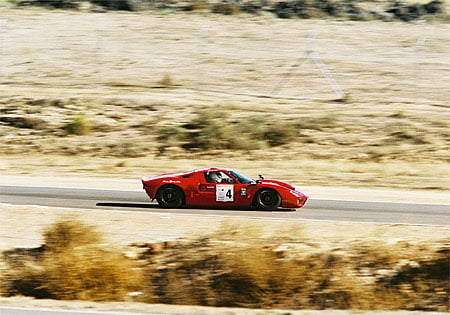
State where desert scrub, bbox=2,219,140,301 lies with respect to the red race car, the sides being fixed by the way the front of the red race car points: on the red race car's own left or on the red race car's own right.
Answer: on the red race car's own right

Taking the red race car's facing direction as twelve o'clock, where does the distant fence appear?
The distant fence is roughly at 9 o'clock from the red race car.

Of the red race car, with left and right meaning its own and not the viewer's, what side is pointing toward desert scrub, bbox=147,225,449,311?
right

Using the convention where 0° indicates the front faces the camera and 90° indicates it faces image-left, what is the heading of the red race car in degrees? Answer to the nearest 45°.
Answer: approximately 270°

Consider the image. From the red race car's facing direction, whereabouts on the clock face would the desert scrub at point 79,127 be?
The desert scrub is roughly at 8 o'clock from the red race car.

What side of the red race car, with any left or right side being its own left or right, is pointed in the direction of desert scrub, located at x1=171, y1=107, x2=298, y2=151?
left

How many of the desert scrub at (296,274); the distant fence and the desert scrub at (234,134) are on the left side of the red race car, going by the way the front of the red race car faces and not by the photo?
2

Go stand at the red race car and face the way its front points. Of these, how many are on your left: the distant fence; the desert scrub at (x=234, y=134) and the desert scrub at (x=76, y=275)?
2

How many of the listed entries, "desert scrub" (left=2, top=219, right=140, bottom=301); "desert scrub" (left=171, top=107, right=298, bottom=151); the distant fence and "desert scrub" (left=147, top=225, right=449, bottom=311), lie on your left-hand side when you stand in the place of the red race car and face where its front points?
2

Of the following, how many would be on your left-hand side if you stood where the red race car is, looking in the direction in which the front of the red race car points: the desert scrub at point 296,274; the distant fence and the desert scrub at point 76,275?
1
